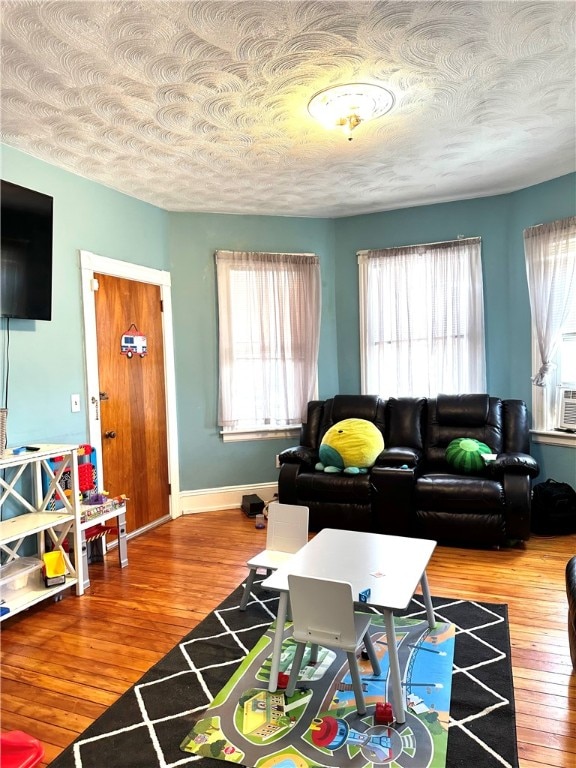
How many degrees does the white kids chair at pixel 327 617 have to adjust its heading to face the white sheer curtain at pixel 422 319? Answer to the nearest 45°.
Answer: approximately 45° to its left

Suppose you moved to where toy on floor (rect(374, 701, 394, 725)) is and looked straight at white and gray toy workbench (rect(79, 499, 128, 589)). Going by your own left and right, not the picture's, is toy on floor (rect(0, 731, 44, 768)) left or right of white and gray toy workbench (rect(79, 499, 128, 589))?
left

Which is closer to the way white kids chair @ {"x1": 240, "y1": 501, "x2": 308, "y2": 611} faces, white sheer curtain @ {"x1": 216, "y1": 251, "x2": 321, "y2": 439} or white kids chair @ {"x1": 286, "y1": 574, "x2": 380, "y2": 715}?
the white kids chair

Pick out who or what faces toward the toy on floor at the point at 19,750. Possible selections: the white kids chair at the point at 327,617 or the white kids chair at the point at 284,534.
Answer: the white kids chair at the point at 284,534

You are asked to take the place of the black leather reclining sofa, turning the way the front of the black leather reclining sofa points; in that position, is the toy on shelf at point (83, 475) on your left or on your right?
on your right

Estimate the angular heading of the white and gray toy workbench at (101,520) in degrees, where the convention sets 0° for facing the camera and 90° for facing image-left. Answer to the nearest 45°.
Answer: approximately 315°

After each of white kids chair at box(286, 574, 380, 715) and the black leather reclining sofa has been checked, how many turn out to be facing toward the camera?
1

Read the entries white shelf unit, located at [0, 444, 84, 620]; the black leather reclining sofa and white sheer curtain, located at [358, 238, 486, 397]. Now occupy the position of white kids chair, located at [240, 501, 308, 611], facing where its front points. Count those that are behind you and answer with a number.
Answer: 2

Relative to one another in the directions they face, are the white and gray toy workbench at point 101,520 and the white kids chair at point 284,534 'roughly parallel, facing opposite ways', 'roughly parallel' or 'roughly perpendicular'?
roughly perpendicular
